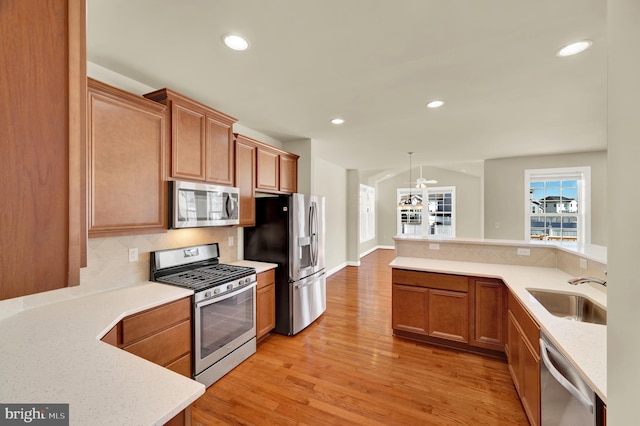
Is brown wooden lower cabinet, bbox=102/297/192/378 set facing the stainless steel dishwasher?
yes

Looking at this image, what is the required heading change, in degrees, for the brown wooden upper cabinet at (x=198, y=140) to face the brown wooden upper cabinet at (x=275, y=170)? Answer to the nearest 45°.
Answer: approximately 90° to its left

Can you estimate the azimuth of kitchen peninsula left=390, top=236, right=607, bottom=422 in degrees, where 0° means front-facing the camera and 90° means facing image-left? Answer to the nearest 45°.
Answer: approximately 45°

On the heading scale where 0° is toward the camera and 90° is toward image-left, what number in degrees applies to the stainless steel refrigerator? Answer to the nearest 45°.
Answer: approximately 315°

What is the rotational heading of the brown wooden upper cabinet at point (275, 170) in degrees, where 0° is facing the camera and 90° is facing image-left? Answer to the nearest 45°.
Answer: approximately 315°

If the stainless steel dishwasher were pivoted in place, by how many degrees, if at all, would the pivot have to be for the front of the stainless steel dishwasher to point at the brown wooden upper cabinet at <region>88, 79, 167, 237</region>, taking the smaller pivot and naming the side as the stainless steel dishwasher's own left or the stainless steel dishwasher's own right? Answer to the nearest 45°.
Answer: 0° — it already faces it

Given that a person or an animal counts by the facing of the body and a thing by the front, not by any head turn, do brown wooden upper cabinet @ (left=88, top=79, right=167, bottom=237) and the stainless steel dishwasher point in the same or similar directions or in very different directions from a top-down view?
very different directions

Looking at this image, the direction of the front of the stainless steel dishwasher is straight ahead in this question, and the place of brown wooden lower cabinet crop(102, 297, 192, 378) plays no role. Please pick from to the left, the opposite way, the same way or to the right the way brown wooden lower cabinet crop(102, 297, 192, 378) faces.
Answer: the opposite way

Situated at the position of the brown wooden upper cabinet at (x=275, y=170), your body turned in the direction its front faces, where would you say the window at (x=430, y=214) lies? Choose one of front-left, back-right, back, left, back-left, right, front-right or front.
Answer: left

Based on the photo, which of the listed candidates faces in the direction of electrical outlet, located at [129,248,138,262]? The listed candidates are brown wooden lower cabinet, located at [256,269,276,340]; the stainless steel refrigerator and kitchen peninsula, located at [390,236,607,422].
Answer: the kitchen peninsula

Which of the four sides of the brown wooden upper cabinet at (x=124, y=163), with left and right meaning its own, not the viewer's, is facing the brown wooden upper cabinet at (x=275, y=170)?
left
